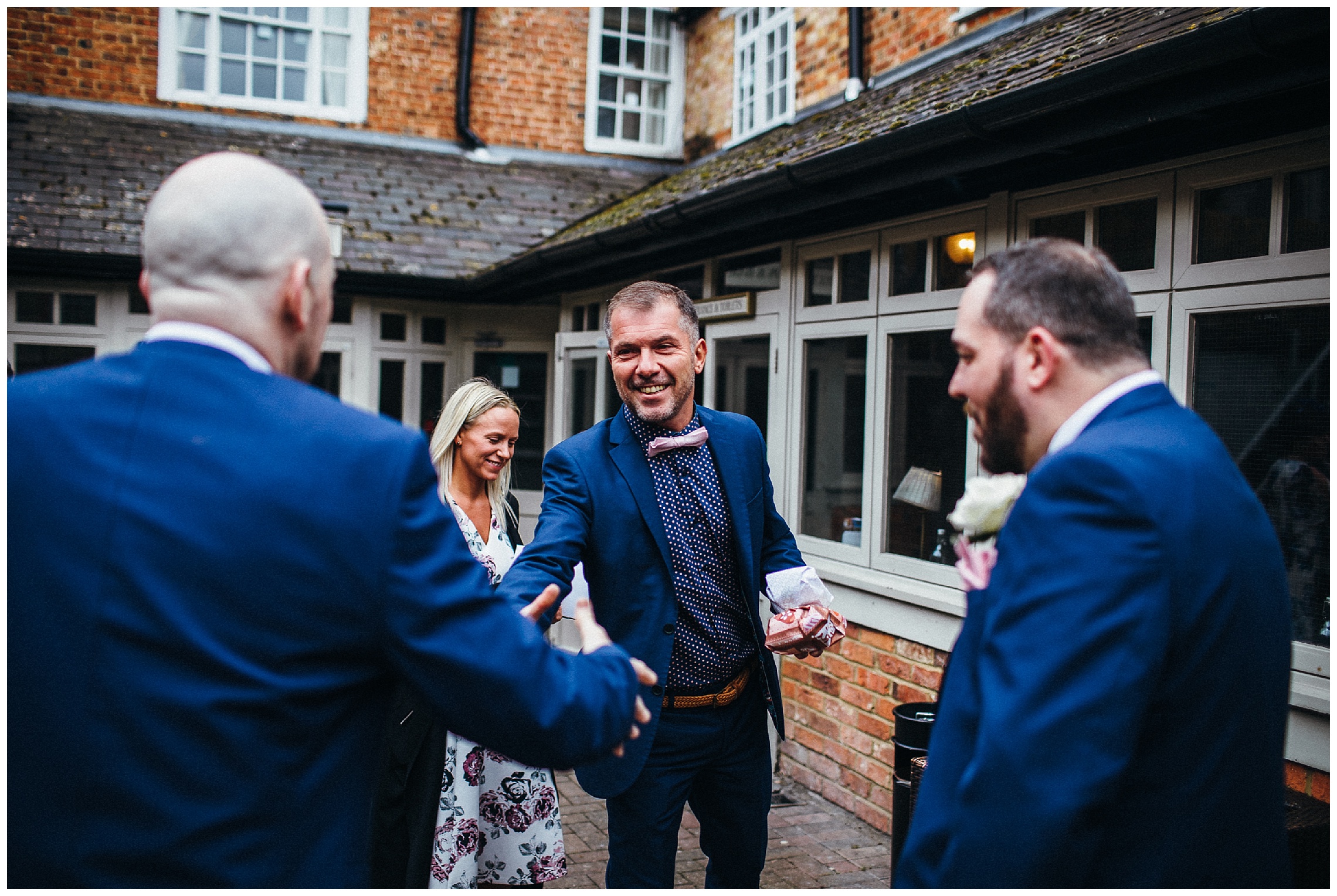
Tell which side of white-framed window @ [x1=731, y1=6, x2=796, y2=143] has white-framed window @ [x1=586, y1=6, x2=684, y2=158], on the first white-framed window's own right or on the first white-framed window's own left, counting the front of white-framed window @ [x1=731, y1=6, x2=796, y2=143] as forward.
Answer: on the first white-framed window's own right

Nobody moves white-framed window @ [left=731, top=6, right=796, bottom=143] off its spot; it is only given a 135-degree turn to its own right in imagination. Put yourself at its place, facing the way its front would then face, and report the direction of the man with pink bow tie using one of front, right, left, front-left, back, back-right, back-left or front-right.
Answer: back

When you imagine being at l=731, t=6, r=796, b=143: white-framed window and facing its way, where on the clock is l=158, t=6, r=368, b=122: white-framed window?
l=158, t=6, r=368, b=122: white-framed window is roughly at 2 o'clock from l=731, t=6, r=796, b=143: white-framed window.

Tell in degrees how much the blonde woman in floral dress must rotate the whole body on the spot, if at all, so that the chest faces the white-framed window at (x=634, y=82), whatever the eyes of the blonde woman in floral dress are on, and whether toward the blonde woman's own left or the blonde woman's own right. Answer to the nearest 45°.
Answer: approximately 135° to the blonde woman's own left

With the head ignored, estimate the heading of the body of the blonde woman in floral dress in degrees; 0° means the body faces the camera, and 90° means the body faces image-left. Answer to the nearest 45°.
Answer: approximately 315°

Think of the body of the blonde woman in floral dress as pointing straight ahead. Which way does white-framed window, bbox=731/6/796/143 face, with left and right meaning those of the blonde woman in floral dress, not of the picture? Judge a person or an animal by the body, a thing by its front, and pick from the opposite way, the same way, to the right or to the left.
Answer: to the right

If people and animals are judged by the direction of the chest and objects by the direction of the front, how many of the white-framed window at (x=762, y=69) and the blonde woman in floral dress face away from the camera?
0

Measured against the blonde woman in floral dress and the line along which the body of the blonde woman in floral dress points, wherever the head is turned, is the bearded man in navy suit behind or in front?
in front

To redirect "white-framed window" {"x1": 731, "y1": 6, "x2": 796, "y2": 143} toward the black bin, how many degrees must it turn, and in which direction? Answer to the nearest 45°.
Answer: approximately 45° to its left

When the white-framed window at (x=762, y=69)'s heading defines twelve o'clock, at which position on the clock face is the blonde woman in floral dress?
The blonde woman in floral dress is roughly at 11 o'clock from the white-framed window.

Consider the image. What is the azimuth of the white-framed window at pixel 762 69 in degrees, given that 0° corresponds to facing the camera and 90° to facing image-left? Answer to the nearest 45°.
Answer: approximately 45°

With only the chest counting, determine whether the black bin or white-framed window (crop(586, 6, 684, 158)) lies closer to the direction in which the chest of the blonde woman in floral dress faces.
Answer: the black bin

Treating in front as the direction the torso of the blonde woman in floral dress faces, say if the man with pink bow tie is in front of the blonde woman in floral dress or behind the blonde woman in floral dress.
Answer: in front
